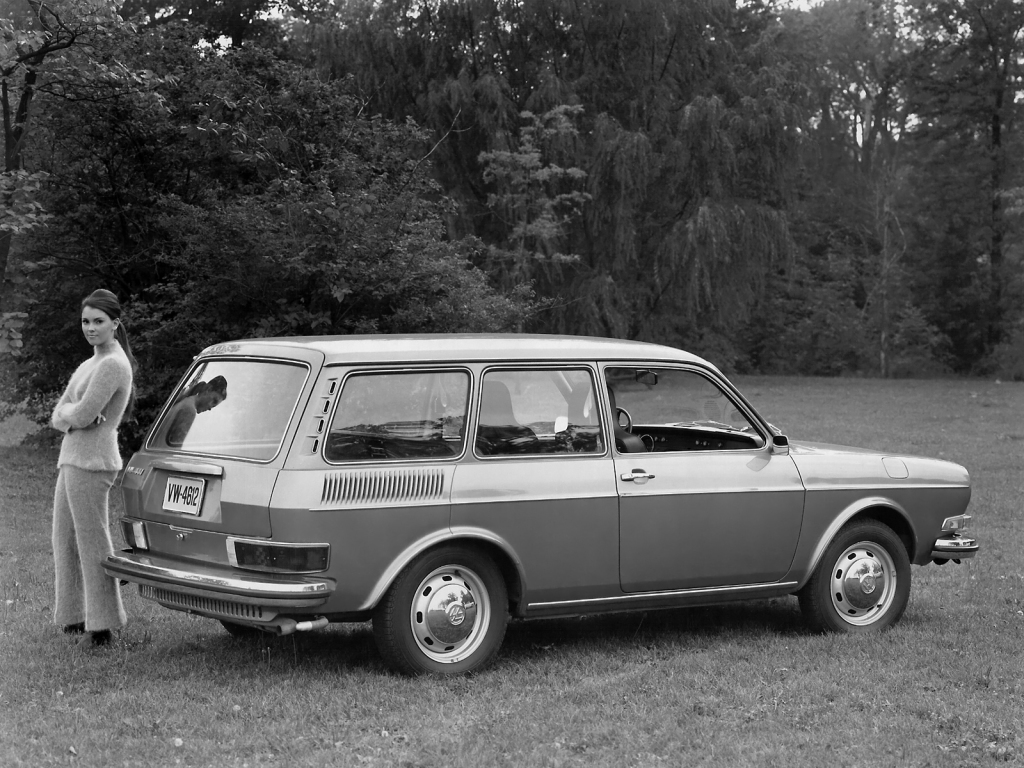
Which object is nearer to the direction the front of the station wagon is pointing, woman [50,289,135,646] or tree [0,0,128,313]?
the tree

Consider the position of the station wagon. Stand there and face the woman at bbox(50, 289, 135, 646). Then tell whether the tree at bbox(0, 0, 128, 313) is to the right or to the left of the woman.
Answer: right

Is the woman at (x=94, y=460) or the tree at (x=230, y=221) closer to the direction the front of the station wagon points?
the tree

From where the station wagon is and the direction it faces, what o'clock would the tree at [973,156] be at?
The tree is roughly at 11 o'clock from the station wagon.

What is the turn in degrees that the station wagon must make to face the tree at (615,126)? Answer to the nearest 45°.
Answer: approximately 45° to its left

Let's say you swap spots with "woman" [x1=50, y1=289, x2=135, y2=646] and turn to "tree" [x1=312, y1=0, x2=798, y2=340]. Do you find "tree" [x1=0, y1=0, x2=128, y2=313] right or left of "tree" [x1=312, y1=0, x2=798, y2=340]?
left

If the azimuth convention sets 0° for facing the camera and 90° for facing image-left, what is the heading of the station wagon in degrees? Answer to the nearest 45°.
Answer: approximately 225°

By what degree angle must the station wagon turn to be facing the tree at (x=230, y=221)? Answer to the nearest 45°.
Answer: approximately 45° to its left

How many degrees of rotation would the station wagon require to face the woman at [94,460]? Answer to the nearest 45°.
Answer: approximately 135° to its left
